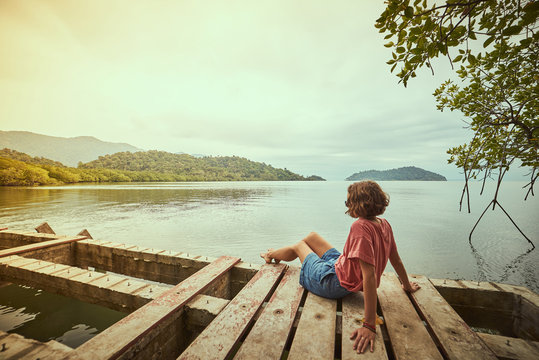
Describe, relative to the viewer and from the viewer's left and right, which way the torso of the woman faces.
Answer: facing away from the viewer and to the left of the viewer
